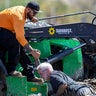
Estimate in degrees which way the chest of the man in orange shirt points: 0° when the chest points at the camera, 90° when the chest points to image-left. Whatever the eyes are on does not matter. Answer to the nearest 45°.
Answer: approximately 270°
